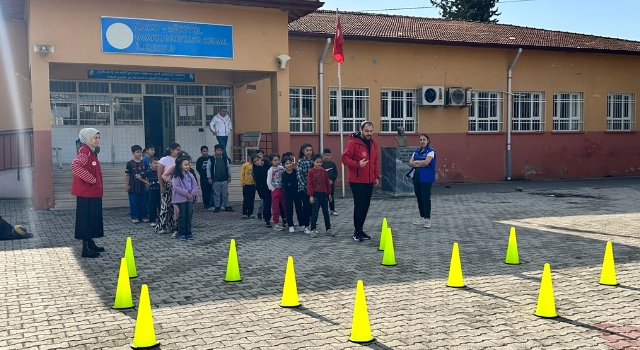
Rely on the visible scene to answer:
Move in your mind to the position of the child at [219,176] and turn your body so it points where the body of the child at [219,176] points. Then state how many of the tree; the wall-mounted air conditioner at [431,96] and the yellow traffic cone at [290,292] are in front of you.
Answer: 1

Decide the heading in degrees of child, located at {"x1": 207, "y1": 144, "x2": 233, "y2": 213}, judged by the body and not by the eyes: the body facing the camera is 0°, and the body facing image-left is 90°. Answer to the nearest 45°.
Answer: approximately 0°

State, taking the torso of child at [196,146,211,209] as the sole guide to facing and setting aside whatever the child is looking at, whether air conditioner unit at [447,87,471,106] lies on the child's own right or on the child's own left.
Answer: on the child's own left

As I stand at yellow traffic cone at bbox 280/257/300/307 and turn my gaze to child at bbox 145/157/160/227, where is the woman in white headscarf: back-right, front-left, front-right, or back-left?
front-left

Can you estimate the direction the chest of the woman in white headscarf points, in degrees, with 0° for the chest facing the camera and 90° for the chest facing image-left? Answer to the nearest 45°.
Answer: approximately 270°

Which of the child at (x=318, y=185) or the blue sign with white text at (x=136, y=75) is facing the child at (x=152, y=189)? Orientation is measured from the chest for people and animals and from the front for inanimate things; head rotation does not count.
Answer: the blue sign with white text

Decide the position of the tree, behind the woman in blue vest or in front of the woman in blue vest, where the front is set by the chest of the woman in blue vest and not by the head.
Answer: behind

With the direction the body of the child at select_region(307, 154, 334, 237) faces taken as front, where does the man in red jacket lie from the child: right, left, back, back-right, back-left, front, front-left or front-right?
front-left

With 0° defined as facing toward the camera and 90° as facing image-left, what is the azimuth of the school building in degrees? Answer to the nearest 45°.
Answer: approximately 0°

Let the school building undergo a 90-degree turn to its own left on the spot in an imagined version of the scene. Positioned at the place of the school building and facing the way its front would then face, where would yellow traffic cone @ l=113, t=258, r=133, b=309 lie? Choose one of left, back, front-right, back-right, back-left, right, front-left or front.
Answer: right

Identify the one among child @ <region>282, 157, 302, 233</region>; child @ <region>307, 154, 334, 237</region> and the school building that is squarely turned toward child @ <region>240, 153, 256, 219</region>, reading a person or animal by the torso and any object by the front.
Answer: the school building

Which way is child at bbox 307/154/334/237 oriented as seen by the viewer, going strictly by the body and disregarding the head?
toward the camera

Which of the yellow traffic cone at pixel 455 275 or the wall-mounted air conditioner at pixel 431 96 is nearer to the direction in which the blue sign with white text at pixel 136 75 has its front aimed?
the yellow traffic cone

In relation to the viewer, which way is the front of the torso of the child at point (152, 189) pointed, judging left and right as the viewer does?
facing the viewer and to the right of the viewer

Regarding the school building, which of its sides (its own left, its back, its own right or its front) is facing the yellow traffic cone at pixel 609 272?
front
